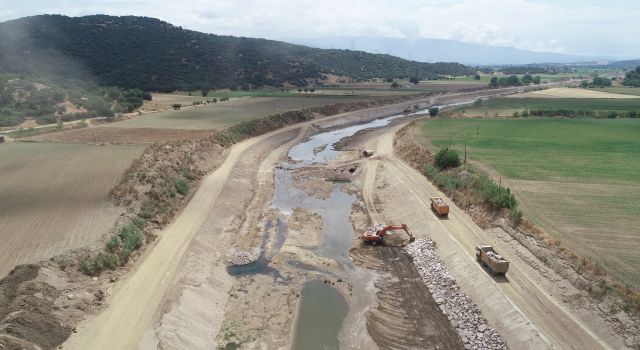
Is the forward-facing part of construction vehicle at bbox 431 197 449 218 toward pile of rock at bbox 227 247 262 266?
no

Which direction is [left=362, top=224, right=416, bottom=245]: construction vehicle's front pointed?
to the viewer's right

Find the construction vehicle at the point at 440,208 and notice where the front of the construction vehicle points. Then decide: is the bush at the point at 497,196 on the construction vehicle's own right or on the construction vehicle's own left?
on the construction vehicle's own left

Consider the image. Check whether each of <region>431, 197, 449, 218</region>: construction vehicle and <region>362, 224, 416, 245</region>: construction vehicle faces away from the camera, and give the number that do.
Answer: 1

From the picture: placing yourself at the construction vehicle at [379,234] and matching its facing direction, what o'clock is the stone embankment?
The stone embankment is roughly at 2 o'clock from the construction vehicle.

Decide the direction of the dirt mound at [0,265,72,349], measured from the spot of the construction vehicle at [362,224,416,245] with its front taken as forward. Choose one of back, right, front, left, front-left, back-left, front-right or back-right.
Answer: back-right

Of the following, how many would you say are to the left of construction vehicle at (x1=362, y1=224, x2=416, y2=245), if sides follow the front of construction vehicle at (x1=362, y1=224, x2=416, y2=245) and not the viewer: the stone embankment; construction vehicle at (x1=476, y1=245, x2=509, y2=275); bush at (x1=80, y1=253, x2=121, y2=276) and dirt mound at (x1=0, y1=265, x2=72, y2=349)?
0

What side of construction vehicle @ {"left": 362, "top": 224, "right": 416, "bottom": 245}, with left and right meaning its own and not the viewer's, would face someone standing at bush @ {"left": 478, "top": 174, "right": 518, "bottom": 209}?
front

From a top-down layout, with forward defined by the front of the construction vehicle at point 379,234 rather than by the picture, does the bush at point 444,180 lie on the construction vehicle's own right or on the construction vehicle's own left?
on the construction vehicle's own left

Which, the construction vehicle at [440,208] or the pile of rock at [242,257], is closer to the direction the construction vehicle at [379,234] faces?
the construction vehicle

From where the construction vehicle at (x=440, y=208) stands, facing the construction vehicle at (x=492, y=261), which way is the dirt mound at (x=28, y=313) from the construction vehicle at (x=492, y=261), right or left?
right

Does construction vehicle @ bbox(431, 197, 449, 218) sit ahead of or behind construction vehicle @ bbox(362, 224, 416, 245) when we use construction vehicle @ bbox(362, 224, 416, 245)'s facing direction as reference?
ahead

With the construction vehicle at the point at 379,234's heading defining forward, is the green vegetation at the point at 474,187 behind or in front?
in front
